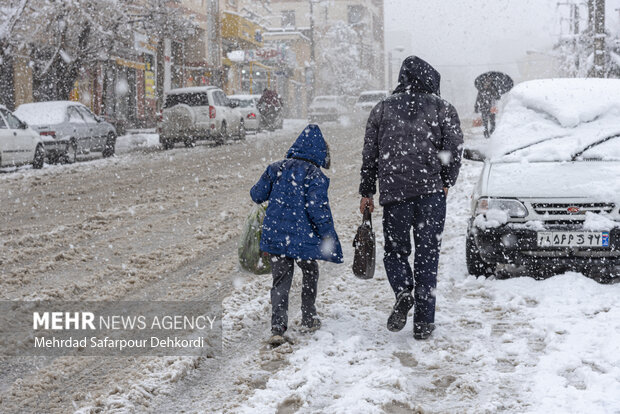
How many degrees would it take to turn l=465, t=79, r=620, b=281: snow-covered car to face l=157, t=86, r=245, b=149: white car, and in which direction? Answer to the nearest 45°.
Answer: approximately 135° to its right

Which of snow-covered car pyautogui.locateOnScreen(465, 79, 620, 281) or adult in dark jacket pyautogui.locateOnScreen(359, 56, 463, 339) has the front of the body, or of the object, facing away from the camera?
the adult in dark jacket

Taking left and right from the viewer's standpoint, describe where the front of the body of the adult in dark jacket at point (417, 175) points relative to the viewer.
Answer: facing away from the viewer

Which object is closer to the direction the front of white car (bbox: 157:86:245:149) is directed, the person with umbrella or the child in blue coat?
the person with umbrella

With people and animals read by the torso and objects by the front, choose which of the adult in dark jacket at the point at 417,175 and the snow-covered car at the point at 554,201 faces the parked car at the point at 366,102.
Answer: the adult in dark jacket

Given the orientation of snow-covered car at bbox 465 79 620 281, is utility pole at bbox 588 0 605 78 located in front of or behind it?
behind

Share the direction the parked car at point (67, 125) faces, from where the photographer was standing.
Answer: facing away from the viewer and to the right of the viewer

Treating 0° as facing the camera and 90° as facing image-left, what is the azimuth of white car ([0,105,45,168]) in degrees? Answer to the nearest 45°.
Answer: approximately 225°

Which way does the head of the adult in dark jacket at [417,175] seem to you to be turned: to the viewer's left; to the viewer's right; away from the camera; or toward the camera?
away from the camera

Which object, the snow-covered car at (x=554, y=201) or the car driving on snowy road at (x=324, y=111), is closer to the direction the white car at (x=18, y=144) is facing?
the car driving on snowy road

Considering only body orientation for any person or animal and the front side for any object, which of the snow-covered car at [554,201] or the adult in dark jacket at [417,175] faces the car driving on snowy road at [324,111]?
the adult in dark jacket

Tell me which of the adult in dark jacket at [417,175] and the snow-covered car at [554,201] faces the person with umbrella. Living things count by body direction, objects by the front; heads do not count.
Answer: the adult in dark jacket

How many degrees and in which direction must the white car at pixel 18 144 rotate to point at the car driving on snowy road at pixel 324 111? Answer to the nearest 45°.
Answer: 0° — it already faces it

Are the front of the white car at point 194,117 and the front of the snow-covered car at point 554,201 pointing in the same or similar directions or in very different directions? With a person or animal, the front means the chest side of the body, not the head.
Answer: very different directions

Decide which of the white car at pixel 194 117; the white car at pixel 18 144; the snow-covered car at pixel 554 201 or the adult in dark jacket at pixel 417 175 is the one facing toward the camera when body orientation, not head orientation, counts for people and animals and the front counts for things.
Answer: the snow-covered car
